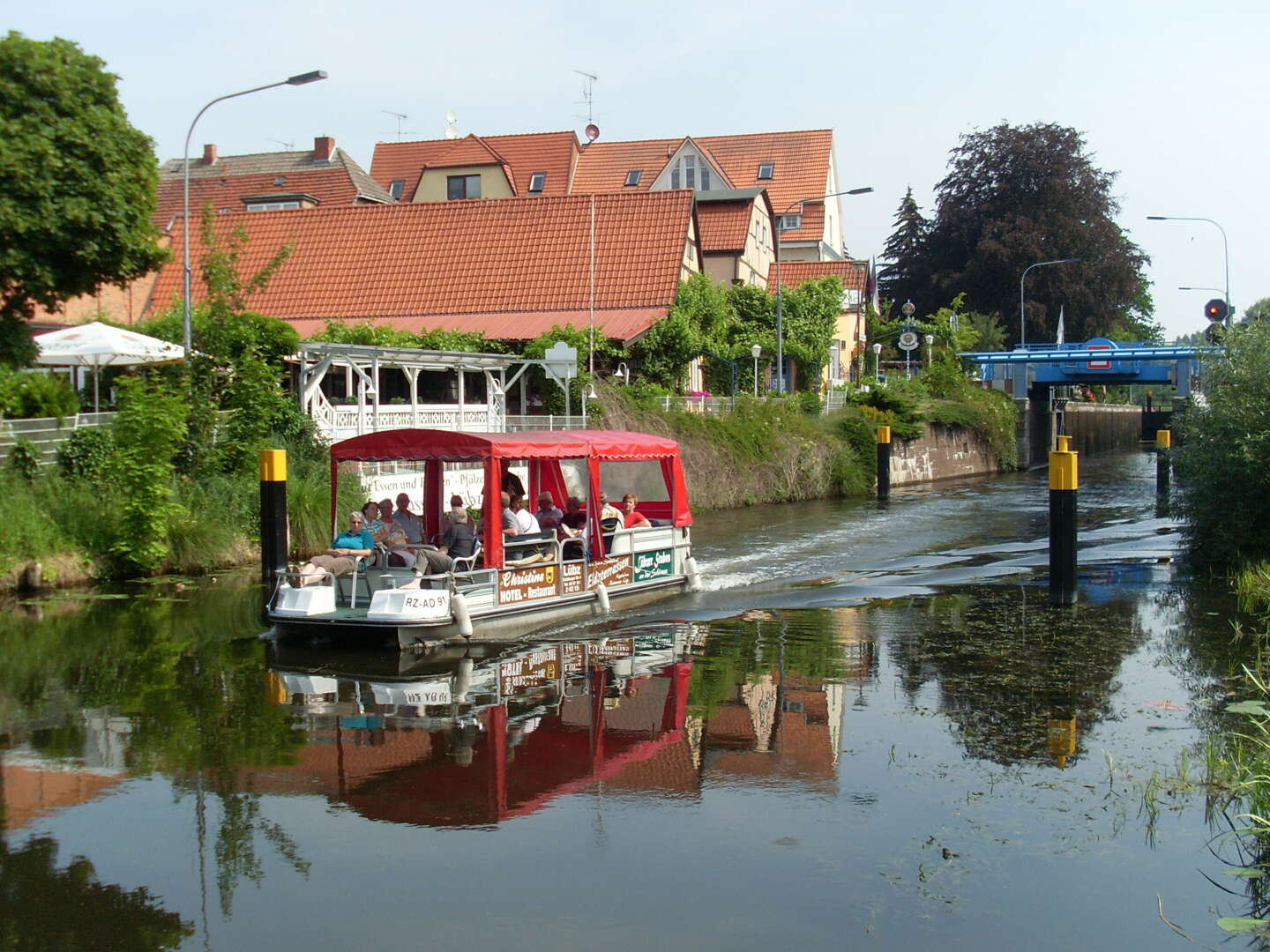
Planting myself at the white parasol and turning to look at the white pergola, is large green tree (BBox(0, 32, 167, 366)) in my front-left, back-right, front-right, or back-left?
back-right

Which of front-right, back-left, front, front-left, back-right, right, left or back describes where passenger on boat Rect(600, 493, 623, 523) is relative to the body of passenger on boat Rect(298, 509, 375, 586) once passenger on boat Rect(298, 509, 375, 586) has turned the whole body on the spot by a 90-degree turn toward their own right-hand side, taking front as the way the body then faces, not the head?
right

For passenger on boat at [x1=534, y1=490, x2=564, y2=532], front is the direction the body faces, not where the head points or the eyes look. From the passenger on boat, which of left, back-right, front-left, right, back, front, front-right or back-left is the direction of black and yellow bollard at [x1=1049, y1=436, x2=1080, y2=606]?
back-left

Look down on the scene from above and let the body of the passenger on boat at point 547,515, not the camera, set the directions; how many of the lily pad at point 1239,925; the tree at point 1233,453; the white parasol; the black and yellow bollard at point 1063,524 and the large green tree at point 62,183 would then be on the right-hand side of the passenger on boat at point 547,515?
2

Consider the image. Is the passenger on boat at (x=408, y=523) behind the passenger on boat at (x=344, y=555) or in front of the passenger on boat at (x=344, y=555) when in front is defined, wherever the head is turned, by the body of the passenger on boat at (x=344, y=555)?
behind

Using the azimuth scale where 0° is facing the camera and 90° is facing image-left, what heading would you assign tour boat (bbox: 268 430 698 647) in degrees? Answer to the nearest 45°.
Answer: approximately 45°

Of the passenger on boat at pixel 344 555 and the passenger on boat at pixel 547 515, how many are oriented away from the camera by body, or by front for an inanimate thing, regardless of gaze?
0

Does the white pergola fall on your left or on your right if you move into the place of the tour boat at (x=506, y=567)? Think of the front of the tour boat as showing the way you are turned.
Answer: on your right

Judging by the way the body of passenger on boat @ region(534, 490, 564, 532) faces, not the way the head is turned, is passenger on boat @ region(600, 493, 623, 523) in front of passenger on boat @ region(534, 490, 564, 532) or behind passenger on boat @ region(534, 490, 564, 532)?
behind

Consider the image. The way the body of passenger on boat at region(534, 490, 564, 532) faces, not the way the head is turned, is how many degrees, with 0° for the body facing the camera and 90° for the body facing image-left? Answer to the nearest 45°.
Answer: approximately 45°

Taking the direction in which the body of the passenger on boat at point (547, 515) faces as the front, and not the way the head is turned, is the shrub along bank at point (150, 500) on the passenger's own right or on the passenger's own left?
on the passenger's own right
